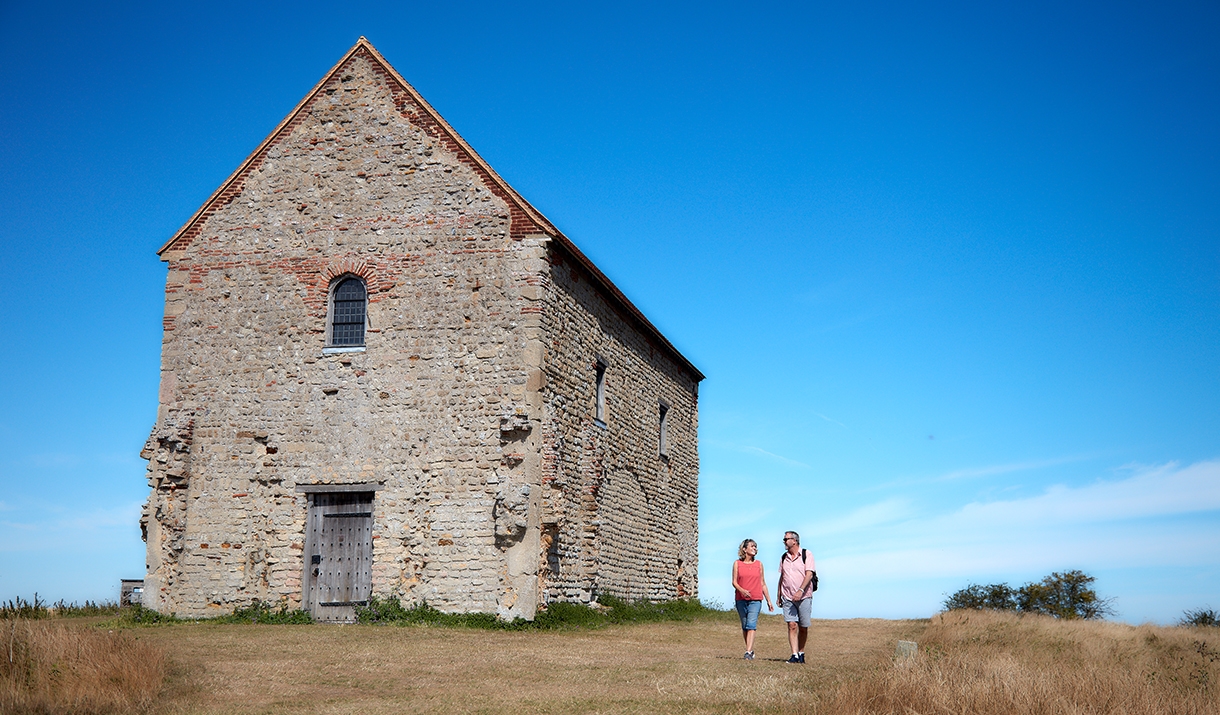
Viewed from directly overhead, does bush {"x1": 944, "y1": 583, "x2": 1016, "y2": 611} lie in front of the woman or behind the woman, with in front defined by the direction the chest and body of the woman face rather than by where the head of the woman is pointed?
behind

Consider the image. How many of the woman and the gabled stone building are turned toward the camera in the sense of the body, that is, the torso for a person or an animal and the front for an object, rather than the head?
2

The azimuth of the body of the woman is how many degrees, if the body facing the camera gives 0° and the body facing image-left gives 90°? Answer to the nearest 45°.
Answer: approximately 0°

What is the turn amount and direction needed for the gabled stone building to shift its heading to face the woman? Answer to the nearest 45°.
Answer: approximately 45° to its left

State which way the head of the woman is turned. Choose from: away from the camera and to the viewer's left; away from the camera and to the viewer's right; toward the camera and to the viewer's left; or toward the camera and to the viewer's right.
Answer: toward the camera and to the viewer's right

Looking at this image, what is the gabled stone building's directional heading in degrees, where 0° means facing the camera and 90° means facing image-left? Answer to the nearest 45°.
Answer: approximately 0°

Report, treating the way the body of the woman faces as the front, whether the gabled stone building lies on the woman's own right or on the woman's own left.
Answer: on the woman's own right
